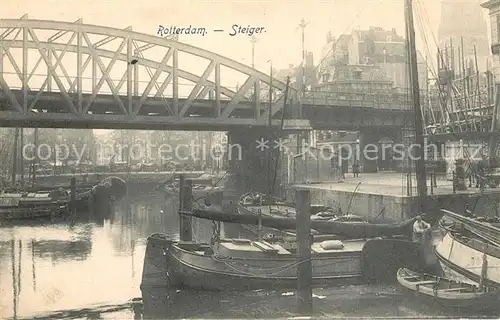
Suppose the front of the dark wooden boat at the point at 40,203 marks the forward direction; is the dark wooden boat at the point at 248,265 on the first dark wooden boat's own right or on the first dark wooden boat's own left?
on the first dark wooden boat's own right

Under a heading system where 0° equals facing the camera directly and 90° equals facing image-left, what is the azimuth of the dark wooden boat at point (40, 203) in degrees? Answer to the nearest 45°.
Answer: approximately 270°

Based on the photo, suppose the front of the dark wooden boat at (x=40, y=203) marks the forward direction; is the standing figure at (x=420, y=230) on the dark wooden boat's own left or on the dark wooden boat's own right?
on the dark wooden boat's own right

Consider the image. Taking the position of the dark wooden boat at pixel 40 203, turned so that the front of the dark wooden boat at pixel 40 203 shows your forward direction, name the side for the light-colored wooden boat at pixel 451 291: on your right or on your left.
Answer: on your right

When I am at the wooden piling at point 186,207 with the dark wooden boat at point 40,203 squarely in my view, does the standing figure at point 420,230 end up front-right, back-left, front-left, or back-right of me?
back-right

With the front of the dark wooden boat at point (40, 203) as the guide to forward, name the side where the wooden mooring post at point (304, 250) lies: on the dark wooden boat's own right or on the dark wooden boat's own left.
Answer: on the dark wooden boat's own right
